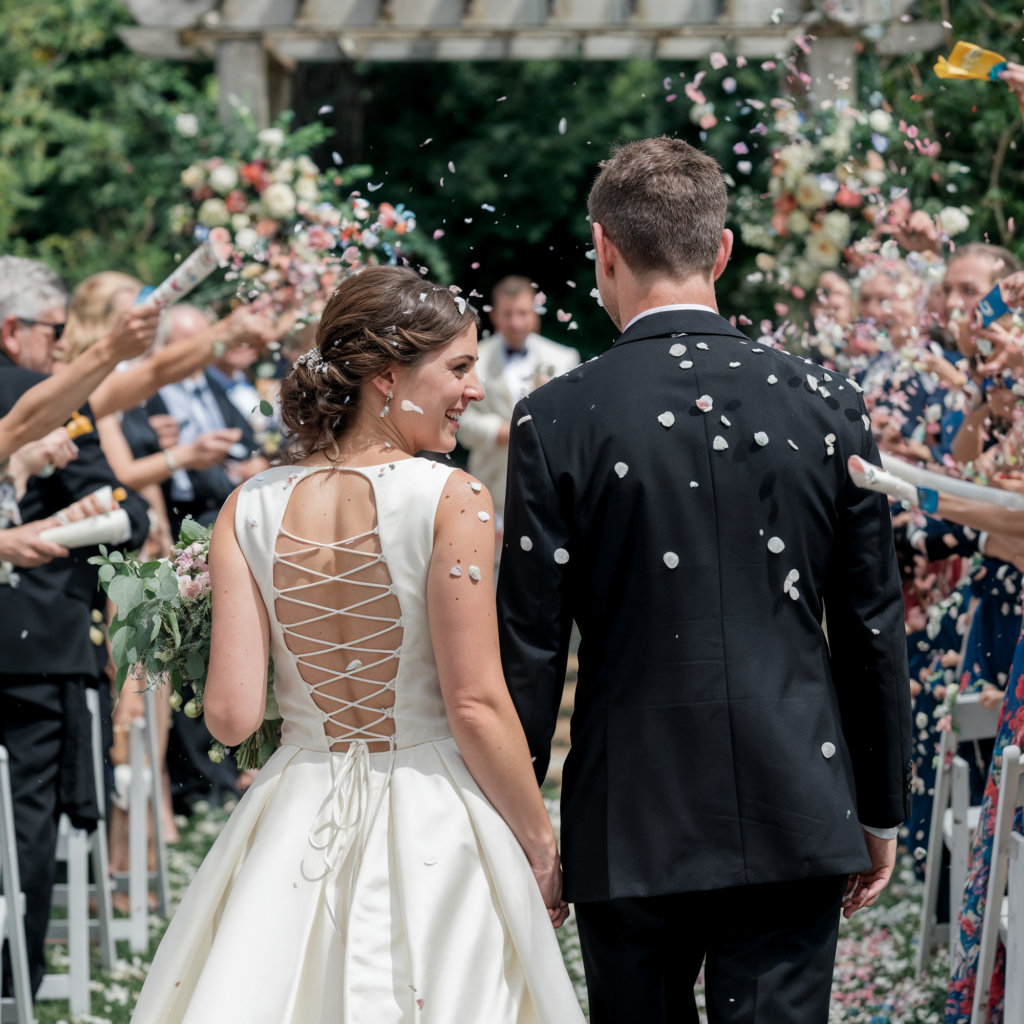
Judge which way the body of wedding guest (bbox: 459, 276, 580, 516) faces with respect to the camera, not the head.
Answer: toward the camera

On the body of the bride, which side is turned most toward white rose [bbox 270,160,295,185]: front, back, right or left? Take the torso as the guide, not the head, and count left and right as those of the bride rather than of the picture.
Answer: front

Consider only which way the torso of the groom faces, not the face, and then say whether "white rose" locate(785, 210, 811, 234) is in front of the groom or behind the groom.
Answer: in front

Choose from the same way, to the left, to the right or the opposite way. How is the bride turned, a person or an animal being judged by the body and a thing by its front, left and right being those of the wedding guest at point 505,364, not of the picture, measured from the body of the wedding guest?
the opposite way

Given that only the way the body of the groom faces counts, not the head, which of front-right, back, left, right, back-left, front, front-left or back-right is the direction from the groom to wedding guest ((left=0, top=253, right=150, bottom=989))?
front-left

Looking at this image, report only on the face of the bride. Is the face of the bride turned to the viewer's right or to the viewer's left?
to the viewer's right

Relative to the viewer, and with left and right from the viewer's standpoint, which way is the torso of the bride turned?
facing away from the viewer

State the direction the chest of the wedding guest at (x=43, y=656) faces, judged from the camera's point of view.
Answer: to the viewer's right

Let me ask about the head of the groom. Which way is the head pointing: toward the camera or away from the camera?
away from the camera

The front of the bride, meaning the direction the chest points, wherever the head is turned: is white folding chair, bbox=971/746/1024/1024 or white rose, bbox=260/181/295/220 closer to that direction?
the white rose

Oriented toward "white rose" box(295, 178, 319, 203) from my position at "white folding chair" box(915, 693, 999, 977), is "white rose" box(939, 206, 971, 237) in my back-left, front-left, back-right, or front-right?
front-right

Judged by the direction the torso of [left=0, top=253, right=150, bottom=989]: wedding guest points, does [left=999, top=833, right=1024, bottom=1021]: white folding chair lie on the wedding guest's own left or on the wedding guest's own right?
on the wedding guest's own right

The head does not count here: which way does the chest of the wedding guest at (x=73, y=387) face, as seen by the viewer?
to the viewer's right

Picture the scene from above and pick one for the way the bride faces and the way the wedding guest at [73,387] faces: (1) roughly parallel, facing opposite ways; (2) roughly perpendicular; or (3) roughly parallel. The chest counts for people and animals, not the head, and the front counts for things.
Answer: roughly perpendicular

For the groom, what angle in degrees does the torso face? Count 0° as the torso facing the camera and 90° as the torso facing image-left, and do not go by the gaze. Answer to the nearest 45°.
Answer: approximately 180°
